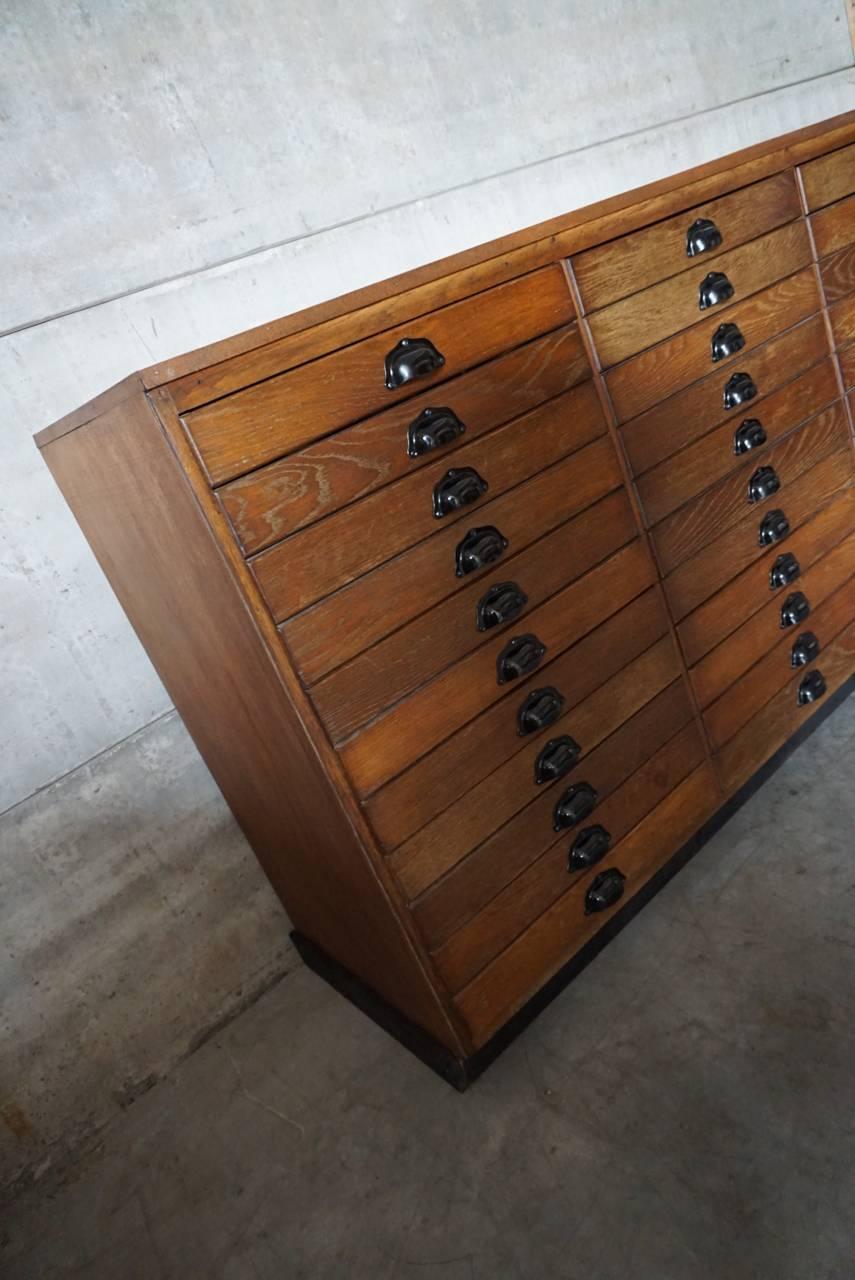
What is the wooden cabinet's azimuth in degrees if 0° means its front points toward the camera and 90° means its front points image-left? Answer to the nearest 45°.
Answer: approximately 315°
